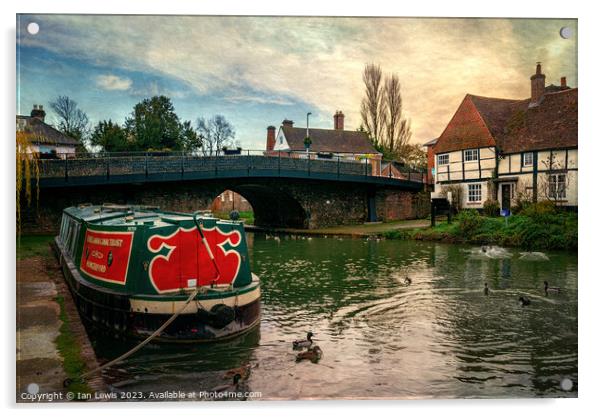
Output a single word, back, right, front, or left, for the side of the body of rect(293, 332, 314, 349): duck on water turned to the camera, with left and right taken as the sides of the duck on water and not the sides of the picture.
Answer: right

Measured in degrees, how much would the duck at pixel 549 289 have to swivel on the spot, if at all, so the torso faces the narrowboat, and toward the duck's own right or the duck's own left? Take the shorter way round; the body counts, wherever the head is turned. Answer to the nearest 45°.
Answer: approximately 45° to the duck's own left

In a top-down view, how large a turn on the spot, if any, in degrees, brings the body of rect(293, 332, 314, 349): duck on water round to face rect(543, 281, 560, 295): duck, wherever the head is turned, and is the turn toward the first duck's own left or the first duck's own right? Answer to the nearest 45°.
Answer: approximately 45° to the first duck's own left

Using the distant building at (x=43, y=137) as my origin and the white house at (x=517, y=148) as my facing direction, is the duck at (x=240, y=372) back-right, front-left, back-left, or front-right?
front-right

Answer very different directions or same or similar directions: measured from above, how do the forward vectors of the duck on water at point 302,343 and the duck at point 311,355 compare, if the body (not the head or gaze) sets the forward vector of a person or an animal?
same or similar directions

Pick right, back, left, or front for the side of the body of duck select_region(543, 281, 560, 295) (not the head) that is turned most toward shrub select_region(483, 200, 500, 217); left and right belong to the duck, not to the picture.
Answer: right
